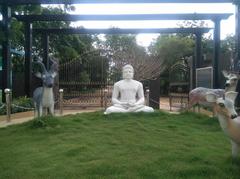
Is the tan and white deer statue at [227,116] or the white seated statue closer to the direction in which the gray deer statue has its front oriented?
the tan and white deer statue

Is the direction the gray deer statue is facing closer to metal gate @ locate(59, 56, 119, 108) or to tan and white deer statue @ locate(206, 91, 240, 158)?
the tan and white deer statue

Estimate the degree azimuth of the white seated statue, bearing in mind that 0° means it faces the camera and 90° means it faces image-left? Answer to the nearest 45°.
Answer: approximately 0°

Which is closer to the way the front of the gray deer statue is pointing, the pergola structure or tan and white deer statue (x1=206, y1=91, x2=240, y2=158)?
the tan and white deer statue

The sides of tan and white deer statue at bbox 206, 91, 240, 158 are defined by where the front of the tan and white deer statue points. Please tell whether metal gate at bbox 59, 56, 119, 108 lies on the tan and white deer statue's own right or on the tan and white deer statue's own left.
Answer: on the tan and white deer statue's own right

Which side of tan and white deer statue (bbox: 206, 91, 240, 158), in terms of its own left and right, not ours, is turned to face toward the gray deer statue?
right

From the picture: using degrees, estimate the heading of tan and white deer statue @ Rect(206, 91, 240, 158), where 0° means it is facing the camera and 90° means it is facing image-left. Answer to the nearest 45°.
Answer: approximately 45°

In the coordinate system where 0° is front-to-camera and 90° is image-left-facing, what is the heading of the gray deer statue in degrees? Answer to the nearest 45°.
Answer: approximately 315°
